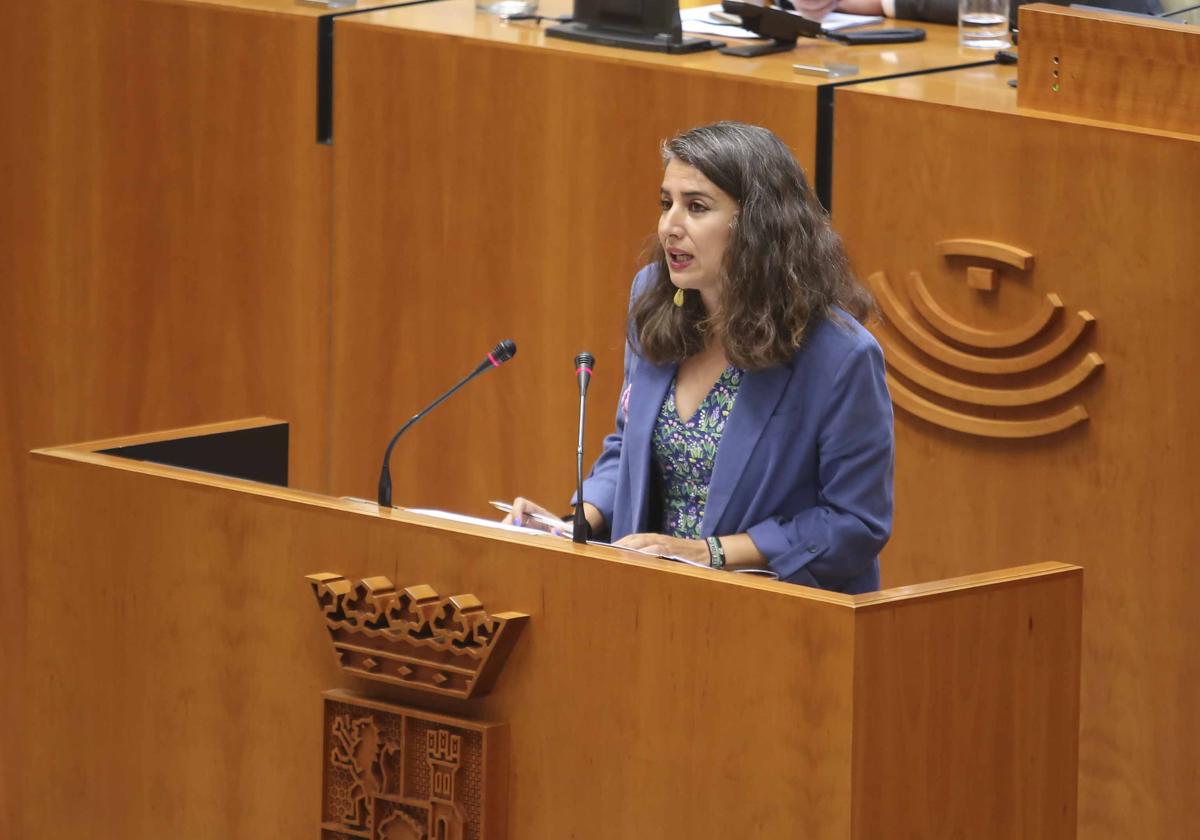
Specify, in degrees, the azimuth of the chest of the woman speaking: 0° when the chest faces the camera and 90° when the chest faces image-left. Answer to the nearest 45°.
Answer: approximately 45°

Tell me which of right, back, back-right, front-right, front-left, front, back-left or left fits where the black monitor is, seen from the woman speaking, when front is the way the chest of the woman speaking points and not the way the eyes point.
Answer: back-right

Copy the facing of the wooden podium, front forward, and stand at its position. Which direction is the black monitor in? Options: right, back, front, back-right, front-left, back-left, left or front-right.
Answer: back-right

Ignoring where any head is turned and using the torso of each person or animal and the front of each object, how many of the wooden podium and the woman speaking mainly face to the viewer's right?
0

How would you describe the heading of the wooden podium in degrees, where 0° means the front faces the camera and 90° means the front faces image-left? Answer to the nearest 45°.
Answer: approximately 45°

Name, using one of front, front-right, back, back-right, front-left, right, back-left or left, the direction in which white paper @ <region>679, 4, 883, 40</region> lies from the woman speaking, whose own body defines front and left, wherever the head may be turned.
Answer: back-right
